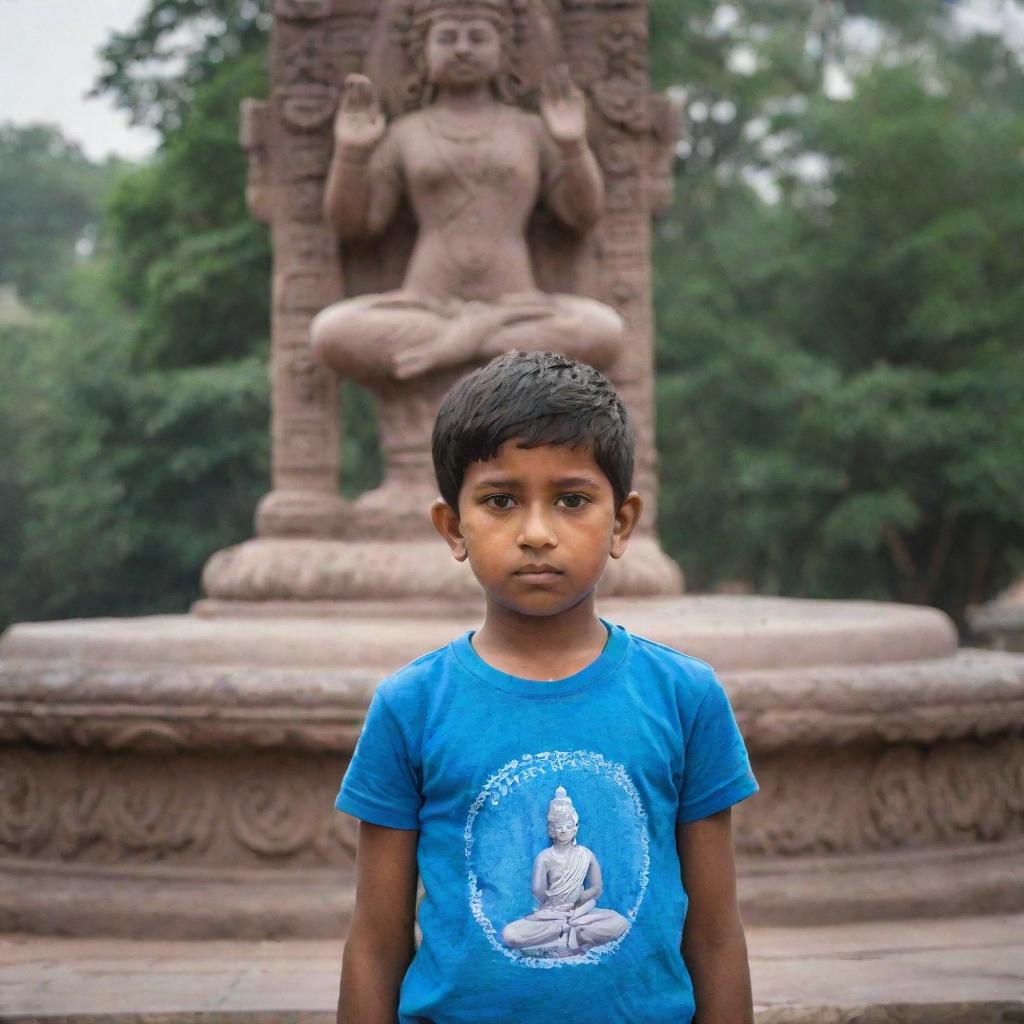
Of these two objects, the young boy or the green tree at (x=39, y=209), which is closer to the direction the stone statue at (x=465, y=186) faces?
the young boy

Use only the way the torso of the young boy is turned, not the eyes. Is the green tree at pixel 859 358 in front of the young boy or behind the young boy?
behind

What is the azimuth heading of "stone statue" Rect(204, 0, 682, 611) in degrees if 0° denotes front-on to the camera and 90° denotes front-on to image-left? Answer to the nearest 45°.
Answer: approximately 0°

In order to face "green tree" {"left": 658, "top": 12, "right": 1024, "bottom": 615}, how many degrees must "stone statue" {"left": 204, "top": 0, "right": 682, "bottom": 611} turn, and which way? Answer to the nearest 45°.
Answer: approximately 180°

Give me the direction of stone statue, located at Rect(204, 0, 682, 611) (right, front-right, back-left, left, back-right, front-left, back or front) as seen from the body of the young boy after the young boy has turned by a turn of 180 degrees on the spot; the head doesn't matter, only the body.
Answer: front

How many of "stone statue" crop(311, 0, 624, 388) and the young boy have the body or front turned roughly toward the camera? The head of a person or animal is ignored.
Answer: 2

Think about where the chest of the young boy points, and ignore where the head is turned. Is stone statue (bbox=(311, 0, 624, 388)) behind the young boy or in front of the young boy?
behind

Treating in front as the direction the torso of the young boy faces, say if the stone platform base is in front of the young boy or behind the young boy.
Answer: behind
